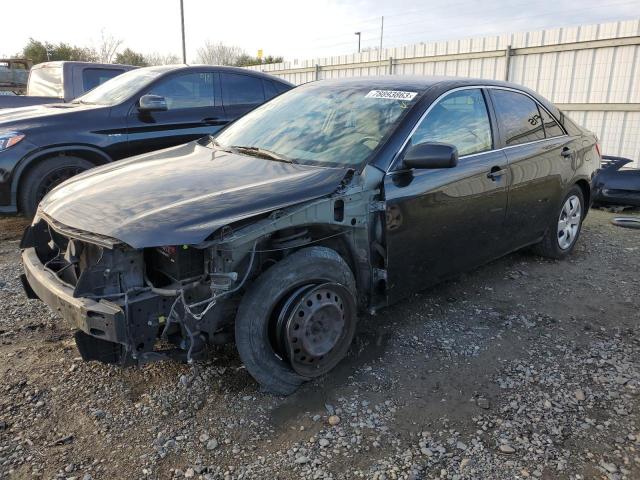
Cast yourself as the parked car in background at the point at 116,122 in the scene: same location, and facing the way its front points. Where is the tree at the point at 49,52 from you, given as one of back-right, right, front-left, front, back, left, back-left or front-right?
back-right

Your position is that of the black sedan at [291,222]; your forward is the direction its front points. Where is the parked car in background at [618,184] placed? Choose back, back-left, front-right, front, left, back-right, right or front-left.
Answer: back

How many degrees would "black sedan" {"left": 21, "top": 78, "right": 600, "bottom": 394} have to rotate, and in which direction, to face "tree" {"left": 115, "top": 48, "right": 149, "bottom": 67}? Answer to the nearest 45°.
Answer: approximately 135° to its right

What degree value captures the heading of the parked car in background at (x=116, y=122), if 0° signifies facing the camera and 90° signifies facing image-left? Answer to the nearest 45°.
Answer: approximately 45°
